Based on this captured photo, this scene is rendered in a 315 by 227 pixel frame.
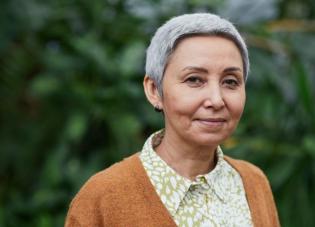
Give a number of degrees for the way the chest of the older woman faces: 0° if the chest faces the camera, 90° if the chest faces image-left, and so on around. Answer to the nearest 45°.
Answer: approximately 315°
